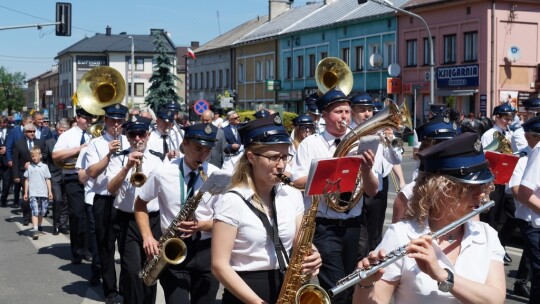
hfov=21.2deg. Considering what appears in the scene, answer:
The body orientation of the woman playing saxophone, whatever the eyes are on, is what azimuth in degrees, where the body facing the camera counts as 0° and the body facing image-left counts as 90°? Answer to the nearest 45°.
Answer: approximately 315°

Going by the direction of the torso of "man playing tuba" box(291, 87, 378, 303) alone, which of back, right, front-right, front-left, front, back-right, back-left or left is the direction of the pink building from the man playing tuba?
back-left

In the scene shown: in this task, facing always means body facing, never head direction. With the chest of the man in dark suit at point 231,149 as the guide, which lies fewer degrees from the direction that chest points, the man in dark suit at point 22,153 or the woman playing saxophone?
the woman playing saxophone

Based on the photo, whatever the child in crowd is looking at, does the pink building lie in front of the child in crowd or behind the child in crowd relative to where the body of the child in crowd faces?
behind

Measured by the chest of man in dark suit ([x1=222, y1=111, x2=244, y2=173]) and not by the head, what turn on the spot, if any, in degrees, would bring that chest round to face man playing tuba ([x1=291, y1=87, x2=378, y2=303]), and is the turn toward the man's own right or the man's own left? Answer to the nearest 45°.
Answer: approximately 45° to the man's own right

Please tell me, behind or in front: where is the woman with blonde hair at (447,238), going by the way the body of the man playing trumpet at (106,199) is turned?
in front

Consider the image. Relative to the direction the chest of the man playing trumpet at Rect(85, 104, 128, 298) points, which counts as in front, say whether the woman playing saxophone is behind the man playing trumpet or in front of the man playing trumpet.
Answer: in front

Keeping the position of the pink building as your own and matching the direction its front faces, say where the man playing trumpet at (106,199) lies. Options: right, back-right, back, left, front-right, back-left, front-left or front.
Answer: front-left

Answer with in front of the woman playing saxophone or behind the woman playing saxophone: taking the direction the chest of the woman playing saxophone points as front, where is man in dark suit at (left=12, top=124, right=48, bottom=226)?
behind

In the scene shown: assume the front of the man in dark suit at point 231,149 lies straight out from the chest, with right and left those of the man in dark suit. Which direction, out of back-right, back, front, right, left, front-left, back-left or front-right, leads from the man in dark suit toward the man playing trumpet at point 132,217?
front-right

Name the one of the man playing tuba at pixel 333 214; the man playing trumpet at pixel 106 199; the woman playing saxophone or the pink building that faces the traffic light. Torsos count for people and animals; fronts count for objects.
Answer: the pink building
